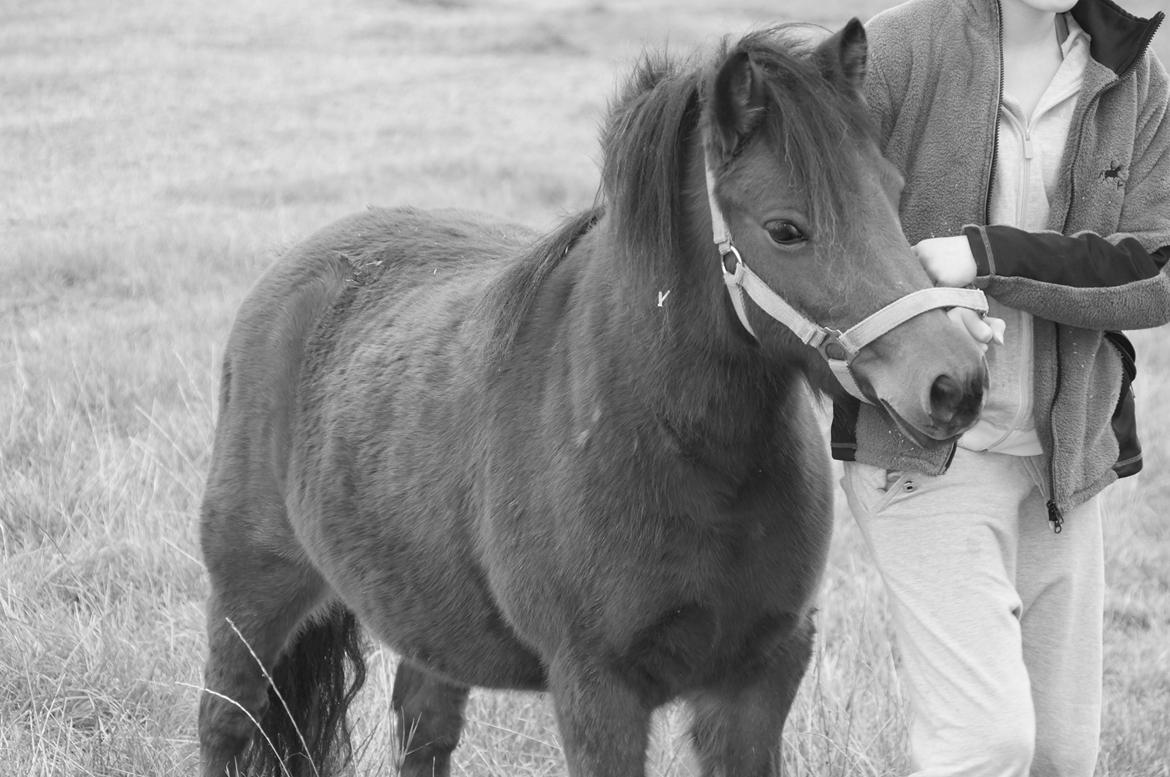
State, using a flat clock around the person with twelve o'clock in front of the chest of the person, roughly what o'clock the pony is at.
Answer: The pony is roughly at 2 o'clock from the person.

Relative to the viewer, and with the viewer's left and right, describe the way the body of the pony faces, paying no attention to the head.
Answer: facing the viewer and to the right of the viewer

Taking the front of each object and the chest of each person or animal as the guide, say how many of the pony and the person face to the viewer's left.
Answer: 0

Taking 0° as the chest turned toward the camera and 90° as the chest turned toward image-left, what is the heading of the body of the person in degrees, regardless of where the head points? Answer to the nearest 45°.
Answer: approximately 0°

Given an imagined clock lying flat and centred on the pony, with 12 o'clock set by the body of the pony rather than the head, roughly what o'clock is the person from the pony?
The person is roughly at 10 o'clock from the pony.
